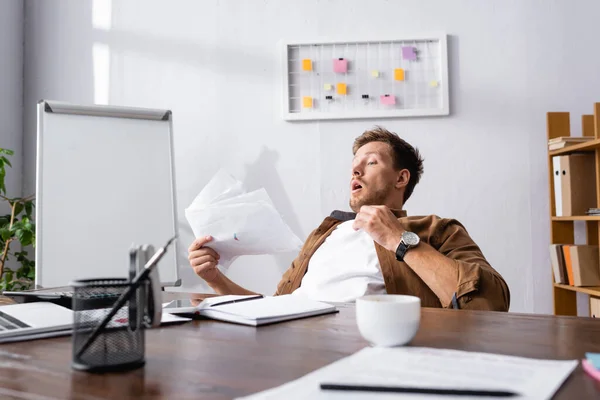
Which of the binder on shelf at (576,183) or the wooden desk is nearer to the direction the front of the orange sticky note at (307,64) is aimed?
the wooden desk

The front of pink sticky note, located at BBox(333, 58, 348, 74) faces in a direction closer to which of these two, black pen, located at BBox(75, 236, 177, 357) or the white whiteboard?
the black pen

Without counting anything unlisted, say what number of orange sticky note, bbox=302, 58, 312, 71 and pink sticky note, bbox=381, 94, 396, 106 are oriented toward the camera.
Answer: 2

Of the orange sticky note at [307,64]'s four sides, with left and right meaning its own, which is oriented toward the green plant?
right

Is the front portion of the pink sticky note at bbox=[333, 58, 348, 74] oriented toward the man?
yes
